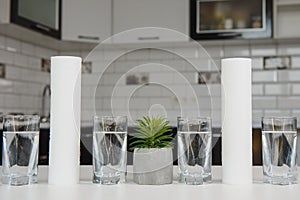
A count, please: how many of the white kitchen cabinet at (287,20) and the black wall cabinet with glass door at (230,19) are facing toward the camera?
2

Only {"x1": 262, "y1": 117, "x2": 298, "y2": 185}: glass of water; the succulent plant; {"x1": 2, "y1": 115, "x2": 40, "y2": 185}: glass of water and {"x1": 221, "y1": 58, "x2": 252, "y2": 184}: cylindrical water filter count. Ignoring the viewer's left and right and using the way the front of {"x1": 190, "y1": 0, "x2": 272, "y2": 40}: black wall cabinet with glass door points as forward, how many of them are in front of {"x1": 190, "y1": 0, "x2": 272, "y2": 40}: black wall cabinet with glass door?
4

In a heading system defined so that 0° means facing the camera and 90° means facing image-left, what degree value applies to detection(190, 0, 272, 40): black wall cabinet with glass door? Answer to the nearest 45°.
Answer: approximately 0°

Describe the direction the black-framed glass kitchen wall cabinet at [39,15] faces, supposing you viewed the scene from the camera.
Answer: facing the viewer and to the right of the viewer

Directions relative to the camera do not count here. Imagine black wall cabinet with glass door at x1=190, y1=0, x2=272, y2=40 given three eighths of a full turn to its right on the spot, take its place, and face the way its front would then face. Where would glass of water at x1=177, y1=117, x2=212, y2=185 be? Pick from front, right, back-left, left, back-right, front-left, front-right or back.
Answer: back-left

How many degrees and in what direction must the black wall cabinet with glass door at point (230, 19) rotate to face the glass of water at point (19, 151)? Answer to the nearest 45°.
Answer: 0° — it already faces it

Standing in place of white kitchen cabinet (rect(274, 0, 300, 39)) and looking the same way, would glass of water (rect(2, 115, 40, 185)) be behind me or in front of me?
in front

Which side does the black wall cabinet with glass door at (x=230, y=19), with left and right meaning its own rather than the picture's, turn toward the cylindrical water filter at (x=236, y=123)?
front

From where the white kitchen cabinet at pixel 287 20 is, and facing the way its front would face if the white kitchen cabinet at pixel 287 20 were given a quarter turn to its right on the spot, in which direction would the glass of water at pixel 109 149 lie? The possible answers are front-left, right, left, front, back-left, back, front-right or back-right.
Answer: left

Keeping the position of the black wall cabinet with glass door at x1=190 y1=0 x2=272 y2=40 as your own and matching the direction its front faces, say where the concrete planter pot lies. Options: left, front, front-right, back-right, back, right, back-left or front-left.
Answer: front

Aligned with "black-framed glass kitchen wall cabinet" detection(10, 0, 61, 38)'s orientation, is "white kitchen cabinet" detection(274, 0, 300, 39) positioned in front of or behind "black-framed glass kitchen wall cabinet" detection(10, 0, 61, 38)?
in front

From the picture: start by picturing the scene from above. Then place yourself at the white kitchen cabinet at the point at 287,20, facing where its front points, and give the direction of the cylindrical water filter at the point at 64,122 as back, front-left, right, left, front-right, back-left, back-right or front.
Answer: front

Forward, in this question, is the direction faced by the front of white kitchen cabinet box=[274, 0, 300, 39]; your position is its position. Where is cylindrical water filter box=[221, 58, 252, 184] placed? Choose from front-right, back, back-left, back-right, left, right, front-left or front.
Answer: front

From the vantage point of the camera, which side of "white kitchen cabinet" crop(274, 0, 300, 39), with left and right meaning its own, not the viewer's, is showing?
front
